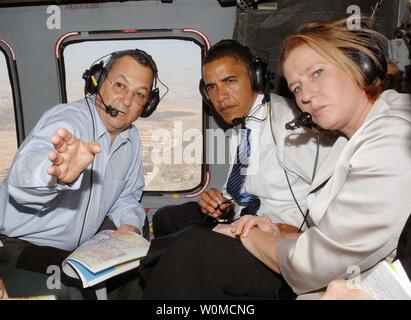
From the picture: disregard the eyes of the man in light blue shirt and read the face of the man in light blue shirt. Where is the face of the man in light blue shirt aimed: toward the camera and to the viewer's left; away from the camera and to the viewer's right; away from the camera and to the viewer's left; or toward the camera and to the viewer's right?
toward the camera and to the viewer's right

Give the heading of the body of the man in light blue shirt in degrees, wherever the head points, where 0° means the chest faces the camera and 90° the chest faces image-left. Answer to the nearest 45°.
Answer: approximately 315°
